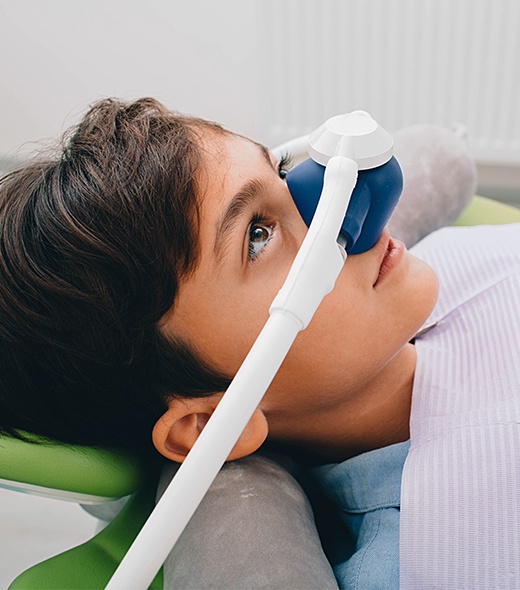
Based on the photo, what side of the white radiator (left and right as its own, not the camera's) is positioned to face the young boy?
front

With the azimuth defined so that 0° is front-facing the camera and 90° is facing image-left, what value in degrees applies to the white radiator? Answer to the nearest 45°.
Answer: approximately 0°

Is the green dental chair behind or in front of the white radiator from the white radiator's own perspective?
in front
